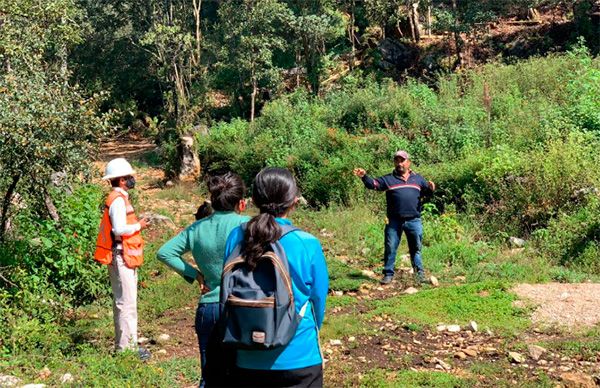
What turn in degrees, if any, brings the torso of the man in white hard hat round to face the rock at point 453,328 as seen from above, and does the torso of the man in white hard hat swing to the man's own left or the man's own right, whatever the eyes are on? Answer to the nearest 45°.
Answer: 0° — they already face it

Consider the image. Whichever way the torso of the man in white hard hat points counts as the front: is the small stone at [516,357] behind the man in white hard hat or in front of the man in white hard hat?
in front

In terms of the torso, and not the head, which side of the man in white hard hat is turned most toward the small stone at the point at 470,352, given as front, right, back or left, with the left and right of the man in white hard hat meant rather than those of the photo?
front

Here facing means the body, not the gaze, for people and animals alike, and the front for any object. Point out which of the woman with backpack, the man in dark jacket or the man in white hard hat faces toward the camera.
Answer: the man in dark jacket

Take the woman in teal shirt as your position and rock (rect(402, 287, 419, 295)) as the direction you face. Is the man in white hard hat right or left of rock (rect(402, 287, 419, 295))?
left

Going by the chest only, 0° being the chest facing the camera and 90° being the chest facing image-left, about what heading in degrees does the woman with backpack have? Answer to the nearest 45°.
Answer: approximately 225°

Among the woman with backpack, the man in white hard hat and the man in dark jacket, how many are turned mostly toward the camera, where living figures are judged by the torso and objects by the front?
1

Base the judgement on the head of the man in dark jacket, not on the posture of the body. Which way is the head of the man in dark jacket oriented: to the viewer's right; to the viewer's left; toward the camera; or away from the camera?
toward the camera

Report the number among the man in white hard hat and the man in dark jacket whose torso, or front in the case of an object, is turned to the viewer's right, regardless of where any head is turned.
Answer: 1

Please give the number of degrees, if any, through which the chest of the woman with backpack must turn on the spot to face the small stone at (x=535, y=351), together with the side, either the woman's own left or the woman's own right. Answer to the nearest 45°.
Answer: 0° — they already face it

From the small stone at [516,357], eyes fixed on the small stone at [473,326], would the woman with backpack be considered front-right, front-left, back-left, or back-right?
back-left

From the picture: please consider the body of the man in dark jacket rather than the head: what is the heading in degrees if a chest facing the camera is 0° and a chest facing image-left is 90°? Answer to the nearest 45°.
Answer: approximately 0°

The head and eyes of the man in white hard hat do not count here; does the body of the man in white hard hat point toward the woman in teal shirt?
no

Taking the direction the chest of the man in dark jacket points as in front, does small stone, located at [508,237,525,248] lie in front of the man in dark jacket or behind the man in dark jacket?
behind

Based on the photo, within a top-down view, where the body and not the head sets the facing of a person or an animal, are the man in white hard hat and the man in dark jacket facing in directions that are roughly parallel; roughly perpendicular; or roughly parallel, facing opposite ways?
roughly perpendicular

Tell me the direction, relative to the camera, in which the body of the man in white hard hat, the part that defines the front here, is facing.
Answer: to the viewer's right

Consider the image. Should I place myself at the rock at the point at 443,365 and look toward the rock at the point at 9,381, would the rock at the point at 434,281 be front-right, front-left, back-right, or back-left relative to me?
back-right

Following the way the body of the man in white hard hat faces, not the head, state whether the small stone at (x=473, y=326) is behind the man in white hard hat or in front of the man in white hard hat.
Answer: in front

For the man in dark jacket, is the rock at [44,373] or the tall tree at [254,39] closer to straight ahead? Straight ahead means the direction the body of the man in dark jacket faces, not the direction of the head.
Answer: the rock

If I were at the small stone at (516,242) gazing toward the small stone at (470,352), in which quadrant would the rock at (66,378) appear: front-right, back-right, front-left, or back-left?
front-right
